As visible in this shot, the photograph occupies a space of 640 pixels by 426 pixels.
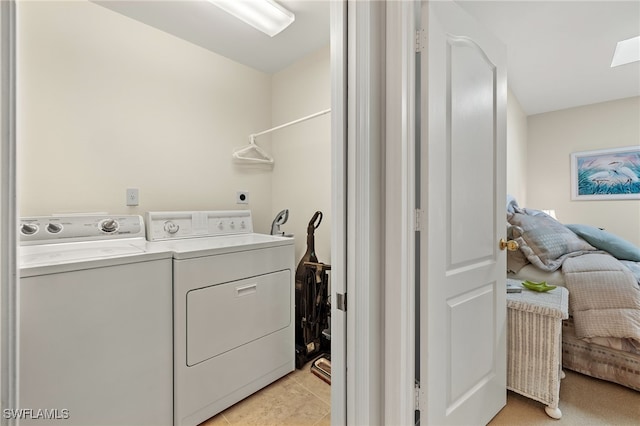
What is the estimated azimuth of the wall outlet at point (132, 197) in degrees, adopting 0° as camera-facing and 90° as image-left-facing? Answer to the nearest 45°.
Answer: approximately 0°

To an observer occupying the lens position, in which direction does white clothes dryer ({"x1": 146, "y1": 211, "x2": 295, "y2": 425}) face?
facing the viewer and to the right of the viewer

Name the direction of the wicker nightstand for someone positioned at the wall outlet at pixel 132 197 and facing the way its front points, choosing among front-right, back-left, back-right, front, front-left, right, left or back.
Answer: front-left

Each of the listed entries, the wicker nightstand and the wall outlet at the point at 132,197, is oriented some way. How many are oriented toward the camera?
1

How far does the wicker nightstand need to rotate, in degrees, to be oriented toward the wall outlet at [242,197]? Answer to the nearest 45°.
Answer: approximately 180°

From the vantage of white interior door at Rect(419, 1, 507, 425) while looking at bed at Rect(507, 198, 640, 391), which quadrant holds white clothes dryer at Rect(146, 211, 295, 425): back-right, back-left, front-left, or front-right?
back-left

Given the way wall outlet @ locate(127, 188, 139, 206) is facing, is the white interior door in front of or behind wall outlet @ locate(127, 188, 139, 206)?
in front

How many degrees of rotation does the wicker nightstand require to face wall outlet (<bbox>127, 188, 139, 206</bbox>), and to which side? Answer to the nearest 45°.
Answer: approximately 135° to its right

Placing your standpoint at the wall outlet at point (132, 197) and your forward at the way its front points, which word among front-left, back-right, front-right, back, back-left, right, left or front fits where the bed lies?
front-left

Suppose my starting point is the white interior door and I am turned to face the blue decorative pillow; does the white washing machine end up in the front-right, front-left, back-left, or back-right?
back-left

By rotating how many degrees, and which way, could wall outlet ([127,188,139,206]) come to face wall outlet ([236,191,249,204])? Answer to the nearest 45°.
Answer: approximately 90° to its left
